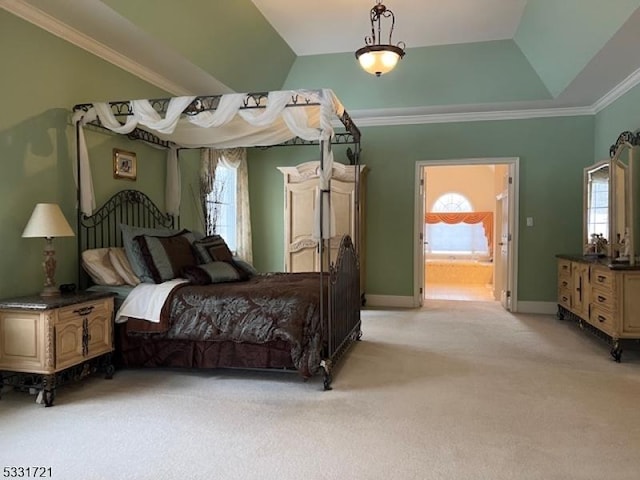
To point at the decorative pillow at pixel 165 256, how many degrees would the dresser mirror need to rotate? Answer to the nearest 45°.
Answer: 0° — it already faces it

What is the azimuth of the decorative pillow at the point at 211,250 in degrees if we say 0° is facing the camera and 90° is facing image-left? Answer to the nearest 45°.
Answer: approximately 315°

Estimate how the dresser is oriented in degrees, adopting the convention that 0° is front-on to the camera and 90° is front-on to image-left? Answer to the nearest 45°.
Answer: approximately 45°

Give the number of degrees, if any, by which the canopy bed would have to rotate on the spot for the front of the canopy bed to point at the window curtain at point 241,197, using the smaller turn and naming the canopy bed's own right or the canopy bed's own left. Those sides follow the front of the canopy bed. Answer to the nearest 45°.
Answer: approximately 135° to the canopy bed's own left

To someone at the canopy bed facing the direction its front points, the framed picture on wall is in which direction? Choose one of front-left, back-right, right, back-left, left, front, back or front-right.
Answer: back
